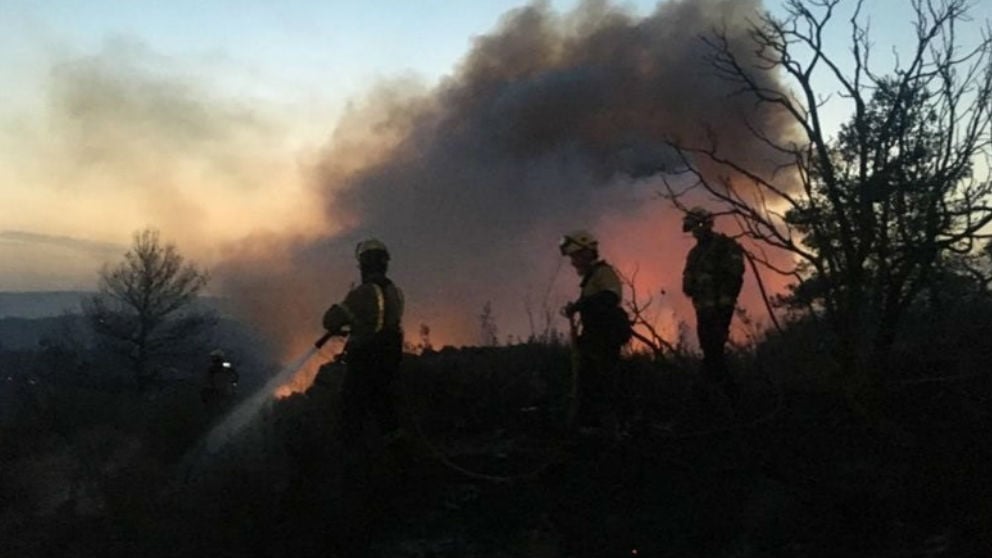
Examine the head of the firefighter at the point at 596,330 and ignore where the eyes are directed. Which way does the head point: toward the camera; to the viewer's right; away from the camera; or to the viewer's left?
to the viewer's left

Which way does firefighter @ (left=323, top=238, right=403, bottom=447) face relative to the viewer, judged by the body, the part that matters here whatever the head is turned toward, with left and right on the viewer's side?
facing away from the viewer and to the left of the viewer

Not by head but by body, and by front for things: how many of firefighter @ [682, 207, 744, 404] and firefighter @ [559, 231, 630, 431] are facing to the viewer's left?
2

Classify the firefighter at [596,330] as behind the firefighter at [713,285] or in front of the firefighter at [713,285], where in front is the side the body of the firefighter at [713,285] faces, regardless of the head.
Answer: in front

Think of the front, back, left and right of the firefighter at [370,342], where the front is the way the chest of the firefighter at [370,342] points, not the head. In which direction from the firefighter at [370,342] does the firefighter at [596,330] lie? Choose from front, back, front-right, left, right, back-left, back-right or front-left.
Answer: back-right

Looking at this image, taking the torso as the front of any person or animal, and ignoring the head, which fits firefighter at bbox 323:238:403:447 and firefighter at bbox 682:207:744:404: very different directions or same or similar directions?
same or similar directions

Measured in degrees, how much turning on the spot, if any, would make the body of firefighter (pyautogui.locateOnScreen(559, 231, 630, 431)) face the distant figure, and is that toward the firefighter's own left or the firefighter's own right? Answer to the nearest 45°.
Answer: approximately 45° to the firefighter's own right

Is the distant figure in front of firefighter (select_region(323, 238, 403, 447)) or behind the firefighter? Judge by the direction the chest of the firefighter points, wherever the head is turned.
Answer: in front

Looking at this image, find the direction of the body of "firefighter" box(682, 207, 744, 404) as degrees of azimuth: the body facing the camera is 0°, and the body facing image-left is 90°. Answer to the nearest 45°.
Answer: approximately 90°

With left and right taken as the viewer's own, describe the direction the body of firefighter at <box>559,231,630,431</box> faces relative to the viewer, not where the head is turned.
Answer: facing to the left of the viewer
